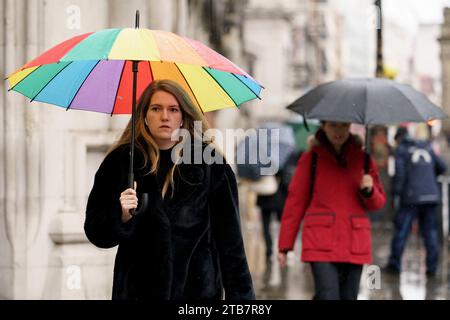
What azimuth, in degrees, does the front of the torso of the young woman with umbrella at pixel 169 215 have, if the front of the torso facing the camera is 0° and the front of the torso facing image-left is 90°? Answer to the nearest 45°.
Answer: approximately 0°

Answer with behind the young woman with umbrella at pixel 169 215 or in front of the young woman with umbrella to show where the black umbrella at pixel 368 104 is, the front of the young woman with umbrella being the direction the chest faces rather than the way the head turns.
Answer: behind
